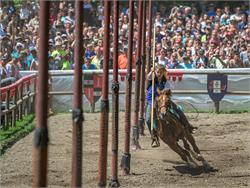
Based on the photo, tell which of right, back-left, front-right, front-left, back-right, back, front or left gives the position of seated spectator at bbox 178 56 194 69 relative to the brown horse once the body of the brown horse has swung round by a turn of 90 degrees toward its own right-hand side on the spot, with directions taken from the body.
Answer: right

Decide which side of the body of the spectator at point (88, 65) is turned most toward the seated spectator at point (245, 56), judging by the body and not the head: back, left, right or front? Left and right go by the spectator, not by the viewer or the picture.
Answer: left

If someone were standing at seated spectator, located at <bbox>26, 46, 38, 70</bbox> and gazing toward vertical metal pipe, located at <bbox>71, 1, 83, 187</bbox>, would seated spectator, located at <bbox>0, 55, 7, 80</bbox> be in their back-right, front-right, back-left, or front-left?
front-right

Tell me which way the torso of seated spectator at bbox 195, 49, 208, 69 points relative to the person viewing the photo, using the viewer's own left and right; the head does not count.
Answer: facing the viewer

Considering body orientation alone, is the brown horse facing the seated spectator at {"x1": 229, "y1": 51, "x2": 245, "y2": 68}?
no

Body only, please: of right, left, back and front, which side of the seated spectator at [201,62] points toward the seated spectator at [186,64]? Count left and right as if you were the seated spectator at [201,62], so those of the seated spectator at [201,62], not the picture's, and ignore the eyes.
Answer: right

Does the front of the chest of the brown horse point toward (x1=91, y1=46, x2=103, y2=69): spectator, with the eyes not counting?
no

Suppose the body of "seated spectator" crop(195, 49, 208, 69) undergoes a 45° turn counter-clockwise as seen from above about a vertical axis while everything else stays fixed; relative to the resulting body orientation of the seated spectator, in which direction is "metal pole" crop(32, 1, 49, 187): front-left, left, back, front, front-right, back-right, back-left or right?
front-right

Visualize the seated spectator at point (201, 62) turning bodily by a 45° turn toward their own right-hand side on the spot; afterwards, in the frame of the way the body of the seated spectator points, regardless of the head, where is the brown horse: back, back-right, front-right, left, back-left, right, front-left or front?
front-left

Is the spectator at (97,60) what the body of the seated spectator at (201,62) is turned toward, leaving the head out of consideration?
no

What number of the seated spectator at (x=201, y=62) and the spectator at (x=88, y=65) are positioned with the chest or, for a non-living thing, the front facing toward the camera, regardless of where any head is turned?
2

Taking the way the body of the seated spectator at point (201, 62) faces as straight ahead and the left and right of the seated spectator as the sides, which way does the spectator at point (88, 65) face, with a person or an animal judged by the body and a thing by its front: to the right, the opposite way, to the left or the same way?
the same way

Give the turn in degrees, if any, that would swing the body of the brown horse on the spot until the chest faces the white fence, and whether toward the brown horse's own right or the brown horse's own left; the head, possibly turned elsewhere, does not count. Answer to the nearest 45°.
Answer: approximately 180°

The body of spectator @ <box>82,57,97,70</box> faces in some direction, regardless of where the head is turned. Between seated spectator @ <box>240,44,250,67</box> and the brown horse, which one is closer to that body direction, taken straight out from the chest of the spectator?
the brown horse

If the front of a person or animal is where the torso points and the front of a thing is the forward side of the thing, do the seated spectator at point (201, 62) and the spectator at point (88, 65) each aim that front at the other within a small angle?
no

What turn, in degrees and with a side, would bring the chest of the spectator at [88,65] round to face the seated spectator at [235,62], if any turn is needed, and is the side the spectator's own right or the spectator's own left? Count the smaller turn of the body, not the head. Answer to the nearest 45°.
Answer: approximately 90° to the spectator's own left

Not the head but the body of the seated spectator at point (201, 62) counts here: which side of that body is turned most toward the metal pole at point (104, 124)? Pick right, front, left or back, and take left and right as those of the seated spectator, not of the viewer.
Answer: front
